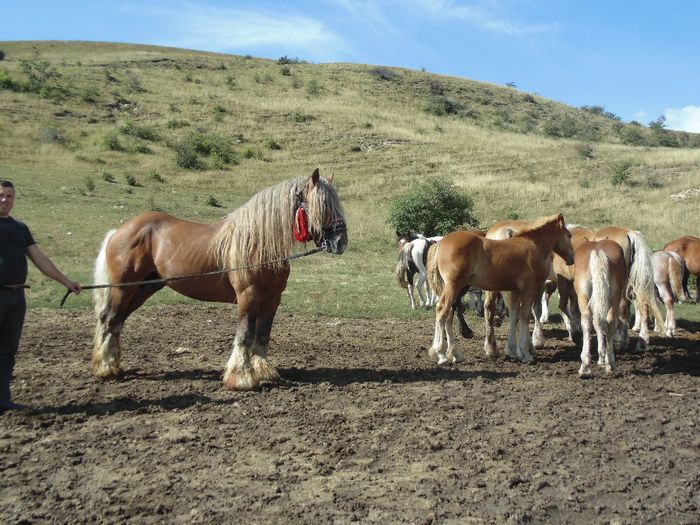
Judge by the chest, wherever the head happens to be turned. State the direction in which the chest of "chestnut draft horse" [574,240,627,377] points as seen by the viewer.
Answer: away from the camera

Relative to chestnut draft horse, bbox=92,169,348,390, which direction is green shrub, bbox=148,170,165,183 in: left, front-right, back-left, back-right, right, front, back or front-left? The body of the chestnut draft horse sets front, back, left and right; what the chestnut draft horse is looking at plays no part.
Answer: left

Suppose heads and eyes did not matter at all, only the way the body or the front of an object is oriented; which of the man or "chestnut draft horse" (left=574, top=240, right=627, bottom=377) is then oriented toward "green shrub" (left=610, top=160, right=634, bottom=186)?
the chestnut draft horse

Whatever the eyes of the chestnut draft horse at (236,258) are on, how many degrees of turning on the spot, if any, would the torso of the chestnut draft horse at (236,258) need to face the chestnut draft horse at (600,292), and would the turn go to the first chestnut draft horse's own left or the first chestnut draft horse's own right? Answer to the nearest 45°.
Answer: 0° — it already faces it

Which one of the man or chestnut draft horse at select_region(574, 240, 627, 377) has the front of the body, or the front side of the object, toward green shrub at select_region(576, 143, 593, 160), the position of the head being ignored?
the chestnut draft horse

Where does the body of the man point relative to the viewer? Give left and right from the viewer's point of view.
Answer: facing the viewer

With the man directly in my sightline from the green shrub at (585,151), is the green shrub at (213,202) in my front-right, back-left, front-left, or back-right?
front-right

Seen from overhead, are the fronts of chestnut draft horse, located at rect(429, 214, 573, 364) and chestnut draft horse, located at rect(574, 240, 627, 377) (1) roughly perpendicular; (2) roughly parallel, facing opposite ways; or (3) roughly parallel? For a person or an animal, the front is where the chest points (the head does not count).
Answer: roughly perpendicular

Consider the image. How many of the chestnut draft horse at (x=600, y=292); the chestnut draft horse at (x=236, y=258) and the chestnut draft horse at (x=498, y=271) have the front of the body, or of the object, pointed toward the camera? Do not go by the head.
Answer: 0

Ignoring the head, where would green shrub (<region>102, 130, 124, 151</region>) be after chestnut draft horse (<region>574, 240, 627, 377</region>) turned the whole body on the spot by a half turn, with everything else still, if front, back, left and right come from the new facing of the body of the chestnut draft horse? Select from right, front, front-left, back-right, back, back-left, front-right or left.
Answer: back-right

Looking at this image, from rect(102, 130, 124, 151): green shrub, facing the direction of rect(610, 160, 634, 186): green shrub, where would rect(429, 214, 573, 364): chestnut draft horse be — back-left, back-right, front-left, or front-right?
front-right

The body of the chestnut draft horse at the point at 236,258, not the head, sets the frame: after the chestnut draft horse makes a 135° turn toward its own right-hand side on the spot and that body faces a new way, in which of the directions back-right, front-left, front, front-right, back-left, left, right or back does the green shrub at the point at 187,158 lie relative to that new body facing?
back-right

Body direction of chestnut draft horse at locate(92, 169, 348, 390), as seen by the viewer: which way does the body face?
to the viewer's right

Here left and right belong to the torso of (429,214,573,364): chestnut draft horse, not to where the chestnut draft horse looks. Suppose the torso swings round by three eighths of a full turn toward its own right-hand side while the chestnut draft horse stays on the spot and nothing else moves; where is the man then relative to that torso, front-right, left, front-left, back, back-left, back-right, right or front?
front

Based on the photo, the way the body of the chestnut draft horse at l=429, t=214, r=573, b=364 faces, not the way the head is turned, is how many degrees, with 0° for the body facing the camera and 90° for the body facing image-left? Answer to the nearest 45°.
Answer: approximately 270°

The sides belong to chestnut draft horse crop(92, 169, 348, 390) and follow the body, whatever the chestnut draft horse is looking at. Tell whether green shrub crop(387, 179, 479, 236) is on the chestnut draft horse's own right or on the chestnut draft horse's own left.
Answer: on the chestnut draft horse's own left
